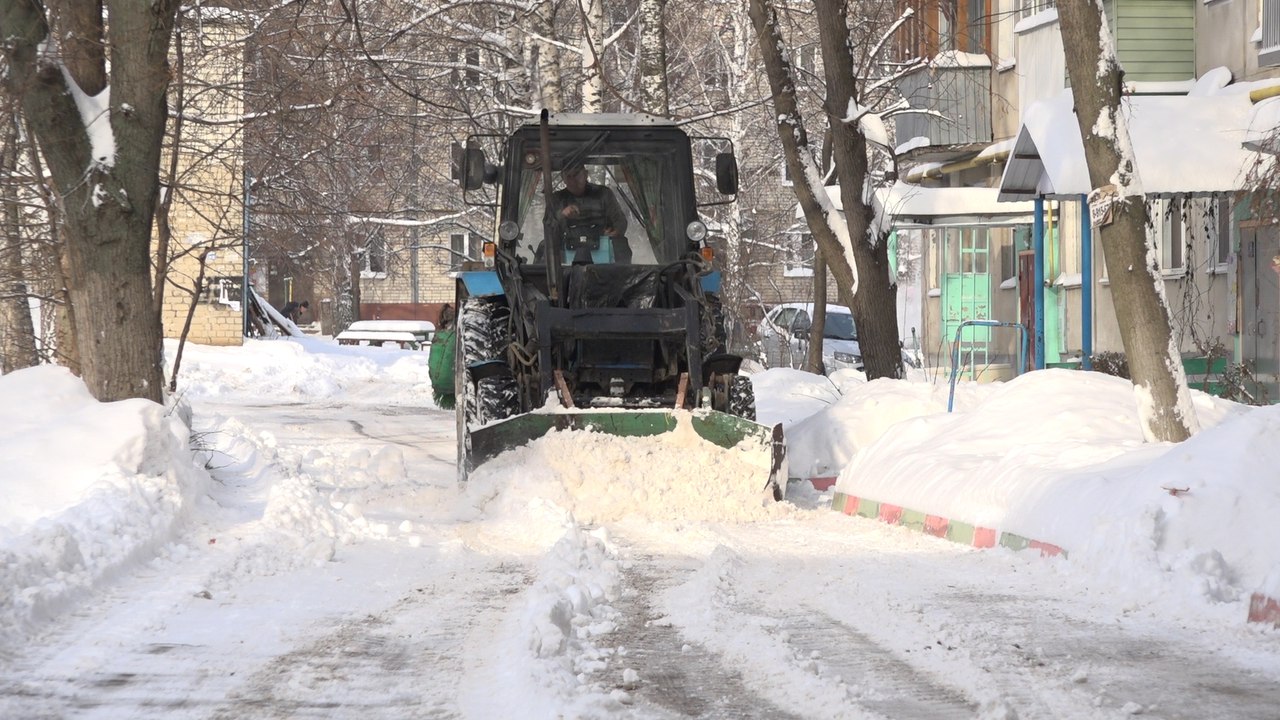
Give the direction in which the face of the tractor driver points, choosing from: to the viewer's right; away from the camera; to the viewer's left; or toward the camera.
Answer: toward the camera

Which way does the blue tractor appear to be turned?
toward the camera

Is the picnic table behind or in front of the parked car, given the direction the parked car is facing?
behind

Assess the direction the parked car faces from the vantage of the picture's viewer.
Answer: facing the viewer and to the right of the viewer

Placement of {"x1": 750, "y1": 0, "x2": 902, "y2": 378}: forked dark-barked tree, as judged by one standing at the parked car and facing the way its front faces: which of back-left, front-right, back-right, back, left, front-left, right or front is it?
front-right

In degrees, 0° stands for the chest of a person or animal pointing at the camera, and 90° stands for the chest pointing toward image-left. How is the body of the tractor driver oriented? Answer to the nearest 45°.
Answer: approximately 0°

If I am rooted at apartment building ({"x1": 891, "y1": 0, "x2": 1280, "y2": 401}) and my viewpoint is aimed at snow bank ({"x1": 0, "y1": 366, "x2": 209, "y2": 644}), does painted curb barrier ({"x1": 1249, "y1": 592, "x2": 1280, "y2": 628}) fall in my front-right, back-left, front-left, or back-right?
front-left

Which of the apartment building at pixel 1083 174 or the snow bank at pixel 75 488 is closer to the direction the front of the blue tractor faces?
the snow bank

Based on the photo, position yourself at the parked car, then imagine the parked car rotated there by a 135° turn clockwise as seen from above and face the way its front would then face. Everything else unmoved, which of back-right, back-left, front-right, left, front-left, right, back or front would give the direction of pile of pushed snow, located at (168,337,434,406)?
front

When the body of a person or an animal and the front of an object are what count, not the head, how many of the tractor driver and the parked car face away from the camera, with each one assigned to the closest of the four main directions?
0

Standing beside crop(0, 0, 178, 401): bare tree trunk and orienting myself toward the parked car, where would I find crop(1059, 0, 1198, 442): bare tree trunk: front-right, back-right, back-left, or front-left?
front-right

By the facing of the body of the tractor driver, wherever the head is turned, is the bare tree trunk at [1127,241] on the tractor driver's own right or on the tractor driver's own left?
on the tractor driver's own left

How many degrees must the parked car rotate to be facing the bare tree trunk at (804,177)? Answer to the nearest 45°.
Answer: approximately 45° to its right

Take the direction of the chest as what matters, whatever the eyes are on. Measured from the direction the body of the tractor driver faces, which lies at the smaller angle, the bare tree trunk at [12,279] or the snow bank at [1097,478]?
the snow bank
